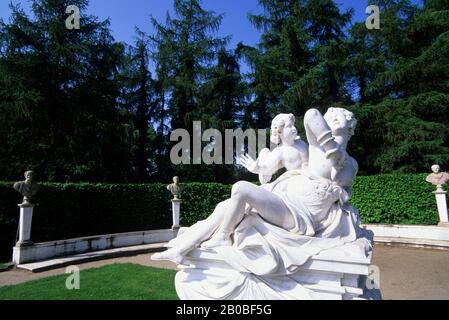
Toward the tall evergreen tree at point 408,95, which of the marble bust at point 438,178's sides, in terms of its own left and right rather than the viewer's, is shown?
back

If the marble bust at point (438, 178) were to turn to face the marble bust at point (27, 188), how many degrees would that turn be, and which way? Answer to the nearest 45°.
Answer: approximately 45° to its right

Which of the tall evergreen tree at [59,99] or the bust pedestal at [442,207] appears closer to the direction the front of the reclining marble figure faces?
the tall evergreen tree

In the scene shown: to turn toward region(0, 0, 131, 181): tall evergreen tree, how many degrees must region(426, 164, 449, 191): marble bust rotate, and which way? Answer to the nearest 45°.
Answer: approximately 90° to its right

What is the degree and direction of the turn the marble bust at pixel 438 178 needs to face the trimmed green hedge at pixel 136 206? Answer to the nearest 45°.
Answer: approximately 45° to its right

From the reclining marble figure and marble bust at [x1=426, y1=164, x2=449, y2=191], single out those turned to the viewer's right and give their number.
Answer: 0

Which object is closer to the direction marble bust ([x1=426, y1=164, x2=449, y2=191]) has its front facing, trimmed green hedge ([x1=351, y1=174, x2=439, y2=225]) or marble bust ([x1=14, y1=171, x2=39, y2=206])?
the marble bust

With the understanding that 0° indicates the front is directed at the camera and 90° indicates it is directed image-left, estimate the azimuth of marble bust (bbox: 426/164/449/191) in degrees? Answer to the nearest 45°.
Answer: approximately 0°

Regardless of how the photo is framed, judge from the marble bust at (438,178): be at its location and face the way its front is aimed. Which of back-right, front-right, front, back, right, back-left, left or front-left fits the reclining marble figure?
front

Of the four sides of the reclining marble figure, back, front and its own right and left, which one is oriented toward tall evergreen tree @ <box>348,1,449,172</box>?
back

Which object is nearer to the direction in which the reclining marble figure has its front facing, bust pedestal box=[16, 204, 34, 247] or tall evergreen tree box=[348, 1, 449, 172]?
the bust pedestal

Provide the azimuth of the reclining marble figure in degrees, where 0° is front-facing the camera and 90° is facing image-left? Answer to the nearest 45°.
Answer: approximately 45°

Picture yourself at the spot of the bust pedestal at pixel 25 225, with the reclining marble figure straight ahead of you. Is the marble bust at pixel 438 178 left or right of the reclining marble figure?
left

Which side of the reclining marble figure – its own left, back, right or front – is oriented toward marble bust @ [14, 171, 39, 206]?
right
